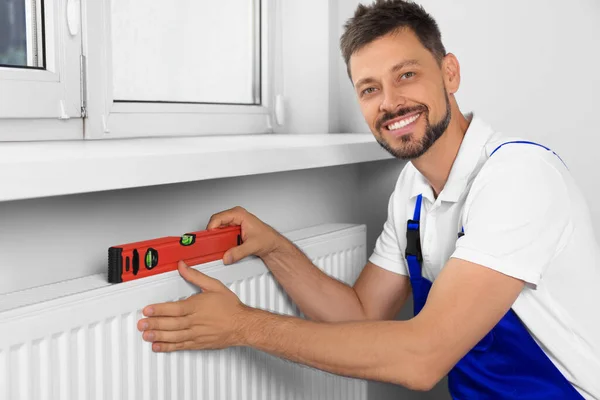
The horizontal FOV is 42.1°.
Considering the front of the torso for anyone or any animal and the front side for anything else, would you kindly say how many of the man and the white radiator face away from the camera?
0

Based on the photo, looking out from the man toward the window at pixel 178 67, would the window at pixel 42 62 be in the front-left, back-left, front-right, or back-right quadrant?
front-left

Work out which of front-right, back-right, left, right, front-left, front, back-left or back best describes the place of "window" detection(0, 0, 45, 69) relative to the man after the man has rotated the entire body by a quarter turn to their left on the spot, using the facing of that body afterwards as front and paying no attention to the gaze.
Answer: back-right

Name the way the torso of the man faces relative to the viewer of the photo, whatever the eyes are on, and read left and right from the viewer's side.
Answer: facing the viewer and to the left of the viewer
